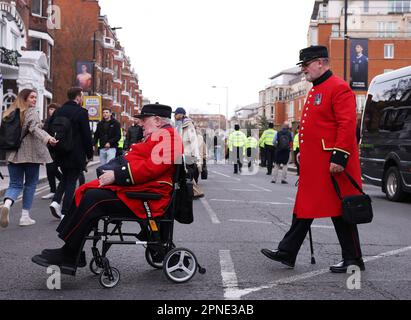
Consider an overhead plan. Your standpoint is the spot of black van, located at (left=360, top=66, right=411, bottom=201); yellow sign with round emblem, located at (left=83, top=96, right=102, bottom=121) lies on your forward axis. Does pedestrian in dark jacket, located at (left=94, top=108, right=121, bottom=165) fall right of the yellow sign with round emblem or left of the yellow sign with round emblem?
left

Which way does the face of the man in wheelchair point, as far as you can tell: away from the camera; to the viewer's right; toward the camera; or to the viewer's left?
to the viewer's left

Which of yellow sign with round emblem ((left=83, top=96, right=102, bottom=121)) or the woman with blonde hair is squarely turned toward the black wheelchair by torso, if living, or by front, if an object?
the yellow sign with round emblem

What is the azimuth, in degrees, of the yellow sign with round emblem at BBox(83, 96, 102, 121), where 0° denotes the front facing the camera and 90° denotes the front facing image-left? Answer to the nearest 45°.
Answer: approximately 0°

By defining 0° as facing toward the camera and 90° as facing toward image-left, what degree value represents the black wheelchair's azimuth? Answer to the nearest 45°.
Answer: approximately 90°

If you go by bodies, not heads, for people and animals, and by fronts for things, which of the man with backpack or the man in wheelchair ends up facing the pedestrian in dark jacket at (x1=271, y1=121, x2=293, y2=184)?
the man with backpack

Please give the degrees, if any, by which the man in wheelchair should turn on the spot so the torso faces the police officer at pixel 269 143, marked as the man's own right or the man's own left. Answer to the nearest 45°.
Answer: approximately 90° to the man's own right

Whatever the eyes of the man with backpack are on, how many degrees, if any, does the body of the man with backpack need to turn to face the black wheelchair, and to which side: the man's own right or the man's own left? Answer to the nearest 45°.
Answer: approximately 135° to the man's own right

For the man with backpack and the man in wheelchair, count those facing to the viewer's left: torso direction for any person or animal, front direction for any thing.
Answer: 1
